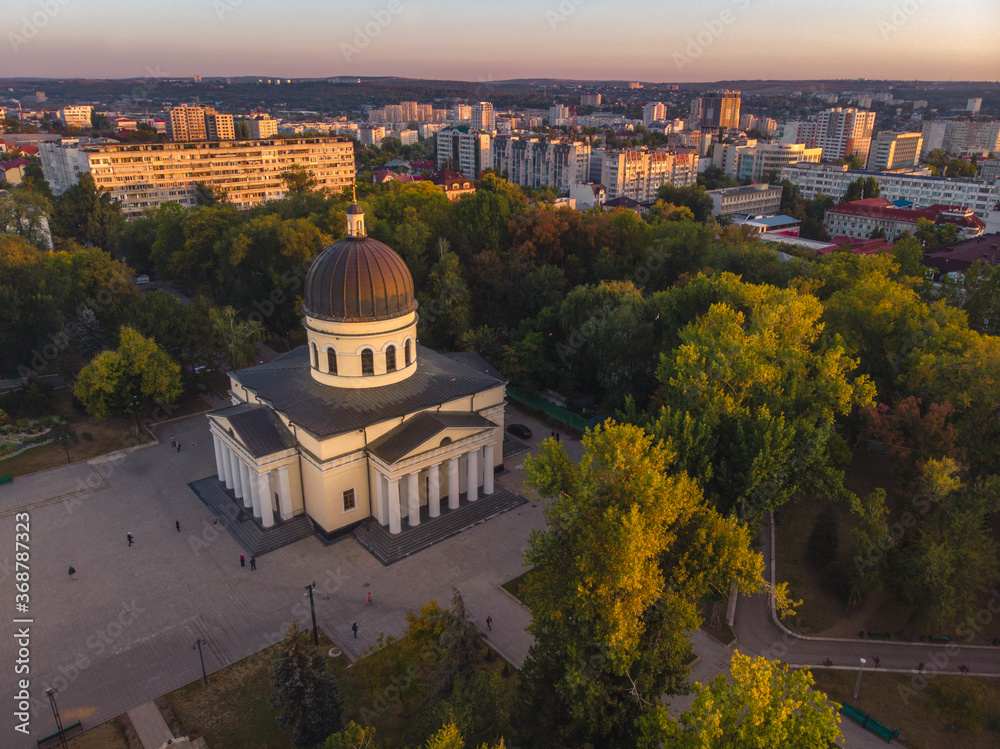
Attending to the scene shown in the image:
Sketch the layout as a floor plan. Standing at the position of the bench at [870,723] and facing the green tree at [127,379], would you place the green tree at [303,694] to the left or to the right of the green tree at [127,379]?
left
